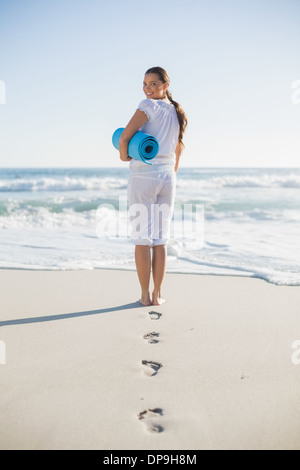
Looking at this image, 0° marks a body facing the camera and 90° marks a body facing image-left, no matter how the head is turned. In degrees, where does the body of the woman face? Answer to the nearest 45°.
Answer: approximately 180°

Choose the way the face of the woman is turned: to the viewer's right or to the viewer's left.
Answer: to the viewer's left
